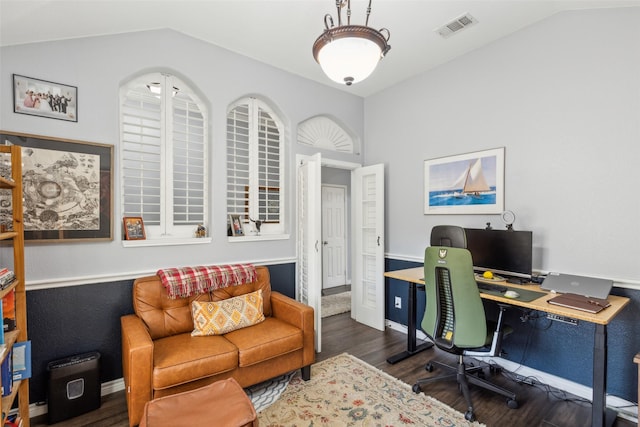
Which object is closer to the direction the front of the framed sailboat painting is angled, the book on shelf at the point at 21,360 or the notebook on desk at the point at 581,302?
the book on shelf

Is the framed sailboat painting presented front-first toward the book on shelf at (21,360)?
yes

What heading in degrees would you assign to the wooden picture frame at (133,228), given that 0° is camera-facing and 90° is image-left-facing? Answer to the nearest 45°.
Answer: approximately 0°

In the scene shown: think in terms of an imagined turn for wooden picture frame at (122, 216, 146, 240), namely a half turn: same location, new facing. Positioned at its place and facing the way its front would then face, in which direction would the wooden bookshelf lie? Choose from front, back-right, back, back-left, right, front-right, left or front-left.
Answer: back-left

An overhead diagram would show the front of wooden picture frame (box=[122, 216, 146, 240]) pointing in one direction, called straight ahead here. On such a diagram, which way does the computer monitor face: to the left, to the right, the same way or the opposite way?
to the right

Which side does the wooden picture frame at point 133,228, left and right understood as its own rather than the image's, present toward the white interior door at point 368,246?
left

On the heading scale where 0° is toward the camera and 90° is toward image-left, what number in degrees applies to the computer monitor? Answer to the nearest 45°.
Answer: approximately 45°

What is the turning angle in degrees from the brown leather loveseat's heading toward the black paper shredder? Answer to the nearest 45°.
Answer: approximately 135° to its right

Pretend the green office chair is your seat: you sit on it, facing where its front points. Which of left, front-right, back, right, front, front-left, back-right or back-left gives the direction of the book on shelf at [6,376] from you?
back

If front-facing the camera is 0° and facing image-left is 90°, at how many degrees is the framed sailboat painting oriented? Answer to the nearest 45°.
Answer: approximately 45°

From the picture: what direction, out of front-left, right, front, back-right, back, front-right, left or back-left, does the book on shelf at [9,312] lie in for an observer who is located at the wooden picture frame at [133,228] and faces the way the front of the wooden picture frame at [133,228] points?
front-right
